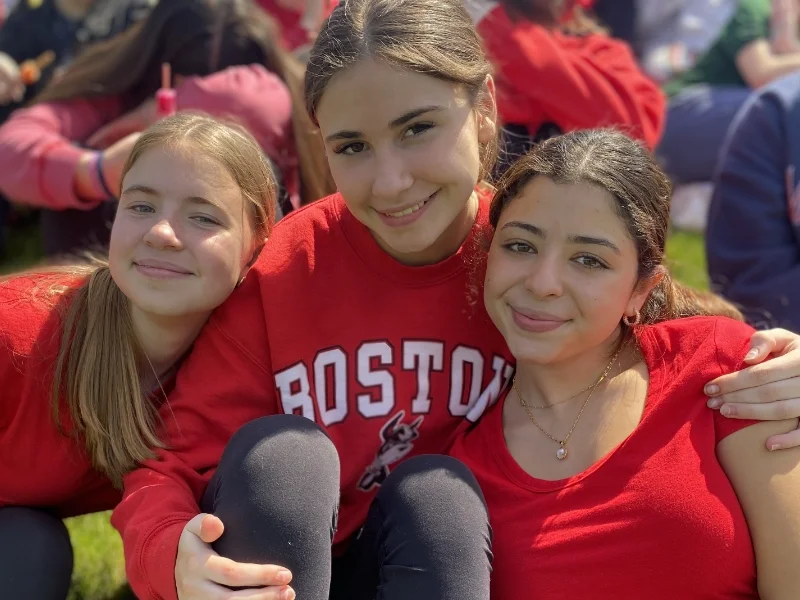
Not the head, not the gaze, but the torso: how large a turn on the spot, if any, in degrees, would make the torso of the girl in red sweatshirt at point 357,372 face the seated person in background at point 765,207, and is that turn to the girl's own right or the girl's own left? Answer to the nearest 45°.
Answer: approximately 135° to the girl's own left

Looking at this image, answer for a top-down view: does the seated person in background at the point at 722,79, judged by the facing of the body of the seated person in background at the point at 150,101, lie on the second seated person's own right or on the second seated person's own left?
on the second seated person's own left

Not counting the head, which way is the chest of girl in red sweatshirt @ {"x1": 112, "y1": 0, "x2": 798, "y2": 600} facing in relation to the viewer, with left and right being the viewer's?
facing the viewer

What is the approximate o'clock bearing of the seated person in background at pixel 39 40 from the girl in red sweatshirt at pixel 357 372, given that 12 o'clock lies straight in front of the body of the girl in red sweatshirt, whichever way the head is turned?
The seated person in background is roughly at 5 o'clock from the girl in red sweatshirt.

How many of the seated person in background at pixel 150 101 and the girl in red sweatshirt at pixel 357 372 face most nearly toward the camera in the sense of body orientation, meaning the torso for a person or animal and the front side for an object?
2

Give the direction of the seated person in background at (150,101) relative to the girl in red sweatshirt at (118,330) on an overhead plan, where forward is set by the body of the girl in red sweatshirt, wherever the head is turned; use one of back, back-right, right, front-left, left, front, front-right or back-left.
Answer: back-left

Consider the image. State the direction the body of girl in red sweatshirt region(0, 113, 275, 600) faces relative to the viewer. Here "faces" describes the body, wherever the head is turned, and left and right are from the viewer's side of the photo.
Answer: facing the viewer and to the right of the viewer

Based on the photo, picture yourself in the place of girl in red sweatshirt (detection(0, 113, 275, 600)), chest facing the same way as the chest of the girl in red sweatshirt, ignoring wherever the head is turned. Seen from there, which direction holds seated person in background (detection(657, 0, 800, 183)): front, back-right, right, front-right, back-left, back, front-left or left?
left
